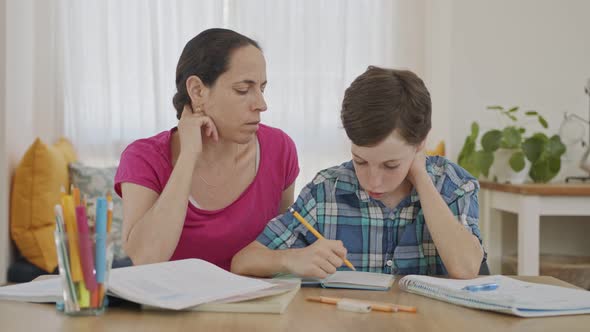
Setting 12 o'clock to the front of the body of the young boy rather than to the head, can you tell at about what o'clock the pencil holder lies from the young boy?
The pencil holder is roughly at 1 o'clock from the young boy.

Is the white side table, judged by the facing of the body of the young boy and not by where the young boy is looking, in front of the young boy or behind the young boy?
behind

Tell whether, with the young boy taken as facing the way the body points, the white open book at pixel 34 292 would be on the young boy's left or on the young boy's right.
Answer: on the young boy's right

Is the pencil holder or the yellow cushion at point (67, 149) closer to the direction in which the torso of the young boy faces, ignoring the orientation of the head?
the pencil holder

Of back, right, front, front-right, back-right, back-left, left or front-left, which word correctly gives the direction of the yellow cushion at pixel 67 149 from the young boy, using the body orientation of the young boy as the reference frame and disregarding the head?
back-right

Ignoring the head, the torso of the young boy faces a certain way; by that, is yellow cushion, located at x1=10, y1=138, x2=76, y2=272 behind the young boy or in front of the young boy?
behind

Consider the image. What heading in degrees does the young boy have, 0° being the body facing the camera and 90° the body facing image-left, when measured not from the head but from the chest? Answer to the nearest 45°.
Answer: approximately 0°

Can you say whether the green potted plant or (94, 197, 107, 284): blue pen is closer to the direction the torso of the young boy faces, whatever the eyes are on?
the blue pen

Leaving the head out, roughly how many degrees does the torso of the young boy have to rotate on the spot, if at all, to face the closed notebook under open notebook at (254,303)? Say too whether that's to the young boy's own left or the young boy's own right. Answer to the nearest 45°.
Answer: approximately 45° to the young boy's own right
